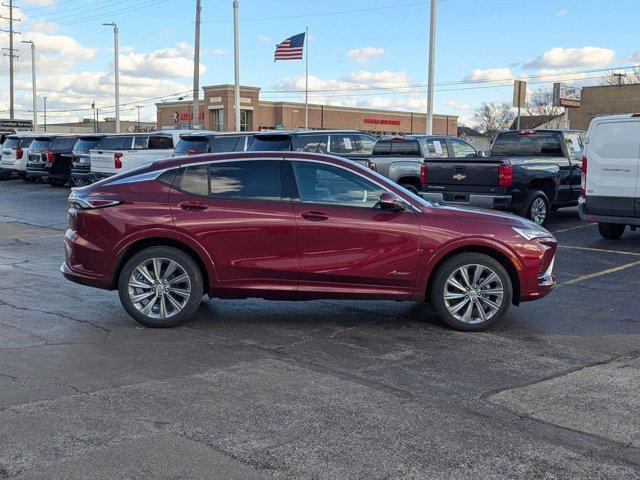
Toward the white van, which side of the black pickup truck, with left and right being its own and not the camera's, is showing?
right

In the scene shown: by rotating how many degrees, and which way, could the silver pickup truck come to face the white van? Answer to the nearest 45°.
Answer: approximately 90° to its right

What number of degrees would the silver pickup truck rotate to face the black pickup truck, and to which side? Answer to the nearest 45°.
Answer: approximately 90° to its right

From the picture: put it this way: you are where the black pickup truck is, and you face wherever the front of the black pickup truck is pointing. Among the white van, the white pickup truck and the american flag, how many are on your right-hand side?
1

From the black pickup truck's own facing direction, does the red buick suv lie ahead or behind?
behind

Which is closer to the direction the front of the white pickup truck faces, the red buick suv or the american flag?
the american flag

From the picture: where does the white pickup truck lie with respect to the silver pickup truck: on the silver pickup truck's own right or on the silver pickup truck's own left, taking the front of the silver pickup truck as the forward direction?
on the silver pickup truck's own left

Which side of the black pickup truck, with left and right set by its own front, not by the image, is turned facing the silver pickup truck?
left

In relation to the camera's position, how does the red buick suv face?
facing to the right of the viewer

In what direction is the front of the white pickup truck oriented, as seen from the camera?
facing away from the viewer and to the right of the viewer

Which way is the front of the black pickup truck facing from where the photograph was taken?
facing away from the viewer and to the right of the viewer

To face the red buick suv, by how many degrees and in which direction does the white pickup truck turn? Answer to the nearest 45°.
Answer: approximately 135° to its right

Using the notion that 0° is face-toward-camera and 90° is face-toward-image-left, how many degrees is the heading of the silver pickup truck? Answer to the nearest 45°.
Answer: approximately 225°
